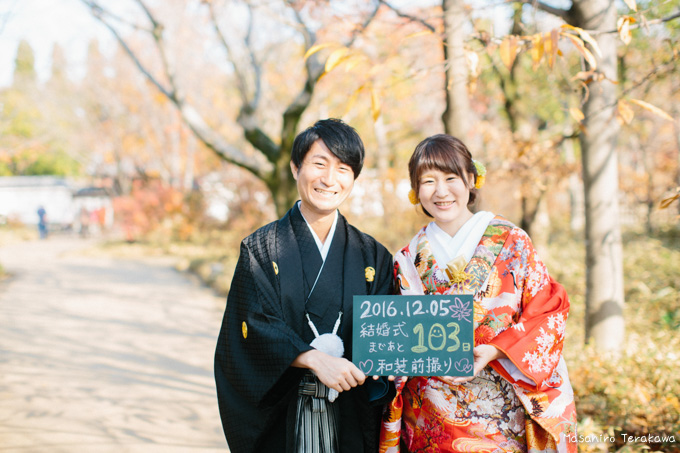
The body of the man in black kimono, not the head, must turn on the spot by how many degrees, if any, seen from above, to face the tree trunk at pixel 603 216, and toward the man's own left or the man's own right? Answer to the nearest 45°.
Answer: approximately 135° to the man's own left

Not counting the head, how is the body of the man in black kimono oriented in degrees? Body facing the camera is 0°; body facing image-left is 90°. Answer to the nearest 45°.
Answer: approximately 0°
